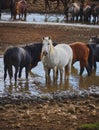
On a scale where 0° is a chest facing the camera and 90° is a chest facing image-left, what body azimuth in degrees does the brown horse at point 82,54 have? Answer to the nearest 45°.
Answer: approximately 90°

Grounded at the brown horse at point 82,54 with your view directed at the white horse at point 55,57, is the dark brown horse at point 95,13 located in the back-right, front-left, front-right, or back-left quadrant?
back-right

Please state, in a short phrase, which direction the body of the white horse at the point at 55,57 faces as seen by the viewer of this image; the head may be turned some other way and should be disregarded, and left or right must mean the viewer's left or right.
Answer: facing the viewer and to the left of the viewer

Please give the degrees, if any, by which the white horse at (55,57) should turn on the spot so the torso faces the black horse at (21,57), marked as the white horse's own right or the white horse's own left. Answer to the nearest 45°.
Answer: approximately 45° to the white horse's own right

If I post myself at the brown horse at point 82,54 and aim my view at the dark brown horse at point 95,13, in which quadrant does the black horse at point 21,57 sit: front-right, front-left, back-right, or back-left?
back-left

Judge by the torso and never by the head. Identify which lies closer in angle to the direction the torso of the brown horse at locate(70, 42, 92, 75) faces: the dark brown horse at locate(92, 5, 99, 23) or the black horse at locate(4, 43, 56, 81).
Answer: the black horse

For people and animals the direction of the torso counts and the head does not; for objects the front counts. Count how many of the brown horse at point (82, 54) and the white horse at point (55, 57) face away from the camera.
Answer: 0
